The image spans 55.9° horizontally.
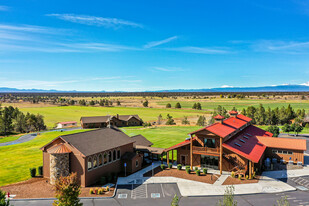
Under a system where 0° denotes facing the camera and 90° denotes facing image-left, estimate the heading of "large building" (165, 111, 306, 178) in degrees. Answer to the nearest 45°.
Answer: approximately 45°

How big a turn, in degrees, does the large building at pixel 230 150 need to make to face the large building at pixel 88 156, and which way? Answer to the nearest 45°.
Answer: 0° — it already faces it
